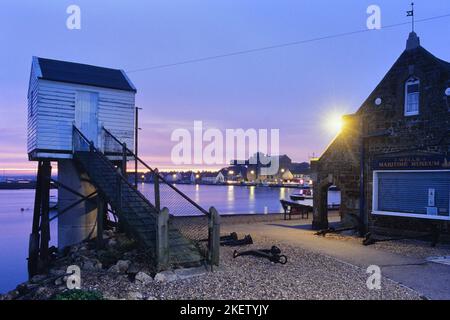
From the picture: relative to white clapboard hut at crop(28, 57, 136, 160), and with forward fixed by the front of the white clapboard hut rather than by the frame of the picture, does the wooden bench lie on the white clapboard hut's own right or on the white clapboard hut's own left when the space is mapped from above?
on the white clapboard hut's own left

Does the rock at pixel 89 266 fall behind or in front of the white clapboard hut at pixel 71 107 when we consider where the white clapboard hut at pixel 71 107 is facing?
in front

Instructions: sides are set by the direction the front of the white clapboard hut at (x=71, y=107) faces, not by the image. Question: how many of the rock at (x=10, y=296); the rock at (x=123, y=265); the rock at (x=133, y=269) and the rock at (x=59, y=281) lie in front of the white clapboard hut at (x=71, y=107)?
4

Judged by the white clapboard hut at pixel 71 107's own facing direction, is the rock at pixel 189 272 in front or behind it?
in front

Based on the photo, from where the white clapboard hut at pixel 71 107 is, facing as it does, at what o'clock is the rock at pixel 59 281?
The rock is roughly at 12 o'clock from the white clapboard hut.

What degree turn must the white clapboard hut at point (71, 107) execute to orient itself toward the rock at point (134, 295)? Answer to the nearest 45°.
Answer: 0° — it already faces it

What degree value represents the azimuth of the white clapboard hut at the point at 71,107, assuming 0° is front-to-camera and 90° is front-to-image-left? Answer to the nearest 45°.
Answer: approximately 0°
